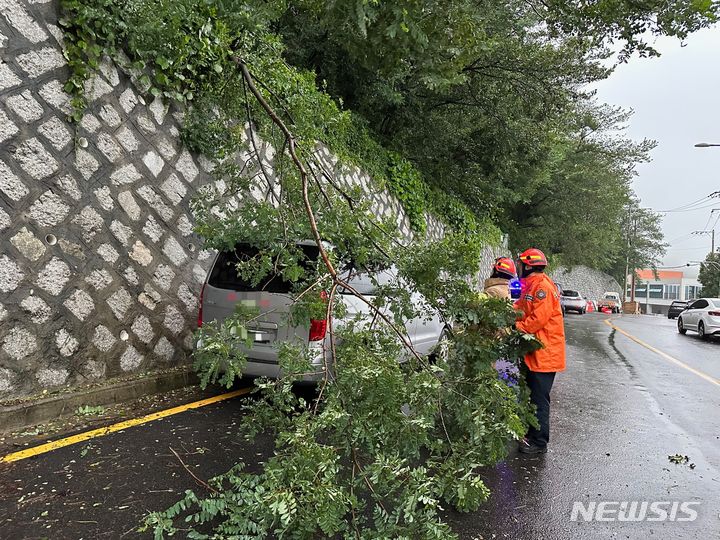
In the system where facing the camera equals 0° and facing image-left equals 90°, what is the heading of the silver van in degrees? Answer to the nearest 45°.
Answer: approximately 225°

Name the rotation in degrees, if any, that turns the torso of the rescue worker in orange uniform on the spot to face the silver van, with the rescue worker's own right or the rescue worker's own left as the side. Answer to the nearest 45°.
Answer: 0° — they already face it

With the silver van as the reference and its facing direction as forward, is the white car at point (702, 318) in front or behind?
in front

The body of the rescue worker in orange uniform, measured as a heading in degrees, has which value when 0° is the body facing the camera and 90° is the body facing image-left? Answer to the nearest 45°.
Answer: approximately 90°

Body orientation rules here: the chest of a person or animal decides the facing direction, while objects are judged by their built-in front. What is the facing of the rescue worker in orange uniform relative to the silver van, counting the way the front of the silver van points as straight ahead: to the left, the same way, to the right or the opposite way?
to the left

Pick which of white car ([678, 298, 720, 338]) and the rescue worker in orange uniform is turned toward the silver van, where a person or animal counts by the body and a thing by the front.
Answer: the rescue worker in orange uniform

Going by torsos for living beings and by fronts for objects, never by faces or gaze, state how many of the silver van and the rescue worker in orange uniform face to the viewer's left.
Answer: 1

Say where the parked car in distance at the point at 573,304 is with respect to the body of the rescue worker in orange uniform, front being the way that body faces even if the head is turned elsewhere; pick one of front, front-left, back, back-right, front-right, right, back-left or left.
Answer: right

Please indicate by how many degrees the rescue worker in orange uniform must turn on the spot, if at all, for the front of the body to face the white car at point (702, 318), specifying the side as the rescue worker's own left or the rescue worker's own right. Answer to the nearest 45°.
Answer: approximately 90° to the rescue worker's own right
